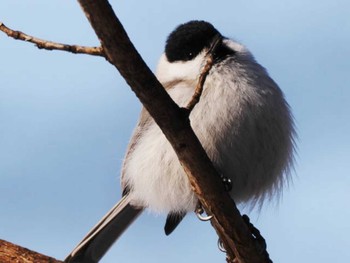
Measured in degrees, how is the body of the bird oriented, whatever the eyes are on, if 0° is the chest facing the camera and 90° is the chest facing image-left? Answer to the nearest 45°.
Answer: approximately 315°

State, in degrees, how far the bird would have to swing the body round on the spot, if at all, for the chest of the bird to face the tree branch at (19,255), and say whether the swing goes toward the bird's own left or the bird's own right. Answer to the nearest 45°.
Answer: approximately 90° to the bird's own right
